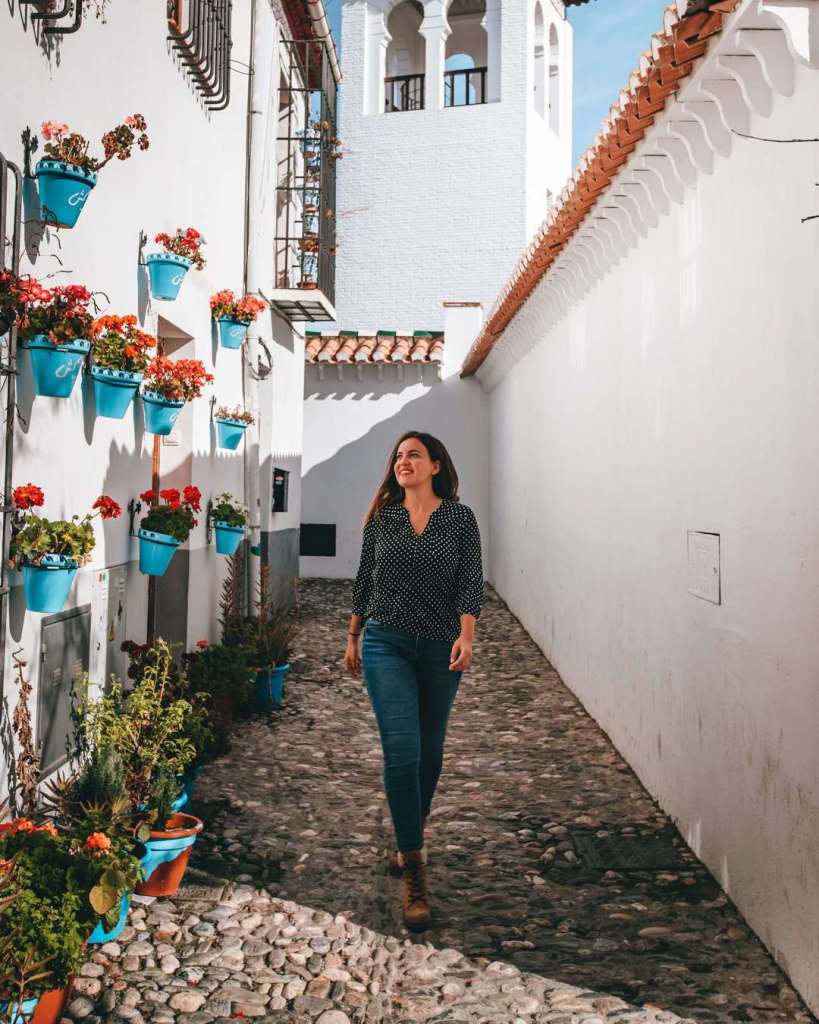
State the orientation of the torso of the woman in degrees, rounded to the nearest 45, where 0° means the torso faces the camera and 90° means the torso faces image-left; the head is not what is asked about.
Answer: approximately 0°

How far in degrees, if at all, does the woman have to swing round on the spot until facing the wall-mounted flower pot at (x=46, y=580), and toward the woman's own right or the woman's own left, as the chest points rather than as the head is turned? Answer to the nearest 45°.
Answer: approximately 90° to the woman's own right

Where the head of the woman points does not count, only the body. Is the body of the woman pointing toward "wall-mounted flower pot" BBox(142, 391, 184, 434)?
no

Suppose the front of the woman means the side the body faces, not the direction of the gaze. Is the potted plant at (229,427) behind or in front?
behind

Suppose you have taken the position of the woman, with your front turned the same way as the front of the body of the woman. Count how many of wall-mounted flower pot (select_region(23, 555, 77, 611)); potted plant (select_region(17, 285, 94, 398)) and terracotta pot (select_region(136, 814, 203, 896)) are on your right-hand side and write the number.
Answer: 3

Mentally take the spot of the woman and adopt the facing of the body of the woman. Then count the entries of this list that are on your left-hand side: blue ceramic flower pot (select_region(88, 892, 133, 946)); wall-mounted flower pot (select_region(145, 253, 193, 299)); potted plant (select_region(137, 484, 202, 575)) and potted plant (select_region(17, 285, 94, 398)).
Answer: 0

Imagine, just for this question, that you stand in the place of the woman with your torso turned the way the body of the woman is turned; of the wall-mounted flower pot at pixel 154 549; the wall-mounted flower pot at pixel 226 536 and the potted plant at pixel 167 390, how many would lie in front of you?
0

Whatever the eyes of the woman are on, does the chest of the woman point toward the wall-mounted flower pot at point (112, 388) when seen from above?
no

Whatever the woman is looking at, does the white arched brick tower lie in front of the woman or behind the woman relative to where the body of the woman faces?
behind

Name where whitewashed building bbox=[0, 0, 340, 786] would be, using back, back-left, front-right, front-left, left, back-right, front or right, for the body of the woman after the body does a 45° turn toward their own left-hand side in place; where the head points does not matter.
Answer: back

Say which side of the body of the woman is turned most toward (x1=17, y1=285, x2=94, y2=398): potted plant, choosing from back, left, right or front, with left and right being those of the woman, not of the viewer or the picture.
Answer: right

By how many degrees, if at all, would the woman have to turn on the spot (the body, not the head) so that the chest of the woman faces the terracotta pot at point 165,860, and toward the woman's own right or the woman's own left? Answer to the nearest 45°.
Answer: approximately 90° to the woman's own right

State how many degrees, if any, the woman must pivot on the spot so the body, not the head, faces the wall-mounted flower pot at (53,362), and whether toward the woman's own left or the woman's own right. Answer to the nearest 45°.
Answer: approximately 90° to the woman's own right

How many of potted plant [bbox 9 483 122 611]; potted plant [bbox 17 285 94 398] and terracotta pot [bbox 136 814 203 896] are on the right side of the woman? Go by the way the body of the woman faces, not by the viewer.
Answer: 3

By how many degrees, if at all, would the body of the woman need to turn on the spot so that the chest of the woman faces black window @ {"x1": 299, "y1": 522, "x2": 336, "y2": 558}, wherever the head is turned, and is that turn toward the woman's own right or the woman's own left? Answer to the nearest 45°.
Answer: approximately 180°

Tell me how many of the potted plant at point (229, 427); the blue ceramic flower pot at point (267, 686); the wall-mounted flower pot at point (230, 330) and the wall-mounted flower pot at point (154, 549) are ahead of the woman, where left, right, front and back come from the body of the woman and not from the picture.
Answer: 0

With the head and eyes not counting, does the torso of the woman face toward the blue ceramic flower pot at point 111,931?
no
